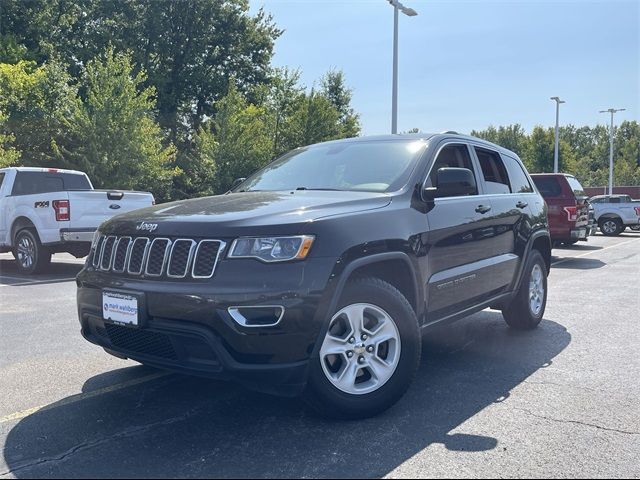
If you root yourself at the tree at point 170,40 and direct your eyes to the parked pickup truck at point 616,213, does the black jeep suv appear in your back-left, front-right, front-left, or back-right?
front-right

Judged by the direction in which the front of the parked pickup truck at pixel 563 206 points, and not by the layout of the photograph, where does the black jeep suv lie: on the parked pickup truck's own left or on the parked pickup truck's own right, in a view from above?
on the parked pickup truck's own left

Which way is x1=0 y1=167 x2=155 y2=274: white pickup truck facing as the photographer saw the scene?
facing away from the viewer and to the left of the viewer

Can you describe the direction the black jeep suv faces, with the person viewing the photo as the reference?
facing the viewer and to the left of the viewer

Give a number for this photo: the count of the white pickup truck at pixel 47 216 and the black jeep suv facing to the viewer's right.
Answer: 0

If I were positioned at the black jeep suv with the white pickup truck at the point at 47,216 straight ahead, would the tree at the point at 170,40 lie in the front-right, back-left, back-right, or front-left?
front-right

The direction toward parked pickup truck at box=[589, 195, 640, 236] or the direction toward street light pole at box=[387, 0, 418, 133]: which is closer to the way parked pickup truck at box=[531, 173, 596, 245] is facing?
the street light pole

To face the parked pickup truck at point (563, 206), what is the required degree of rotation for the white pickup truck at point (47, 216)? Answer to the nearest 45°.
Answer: approximately 135° to its right

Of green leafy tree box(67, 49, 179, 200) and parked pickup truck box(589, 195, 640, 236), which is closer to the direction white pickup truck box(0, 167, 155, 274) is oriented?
the green leafy tree

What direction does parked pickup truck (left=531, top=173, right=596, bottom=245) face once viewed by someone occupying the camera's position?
facing away from the viewer and to the left of the viewer
